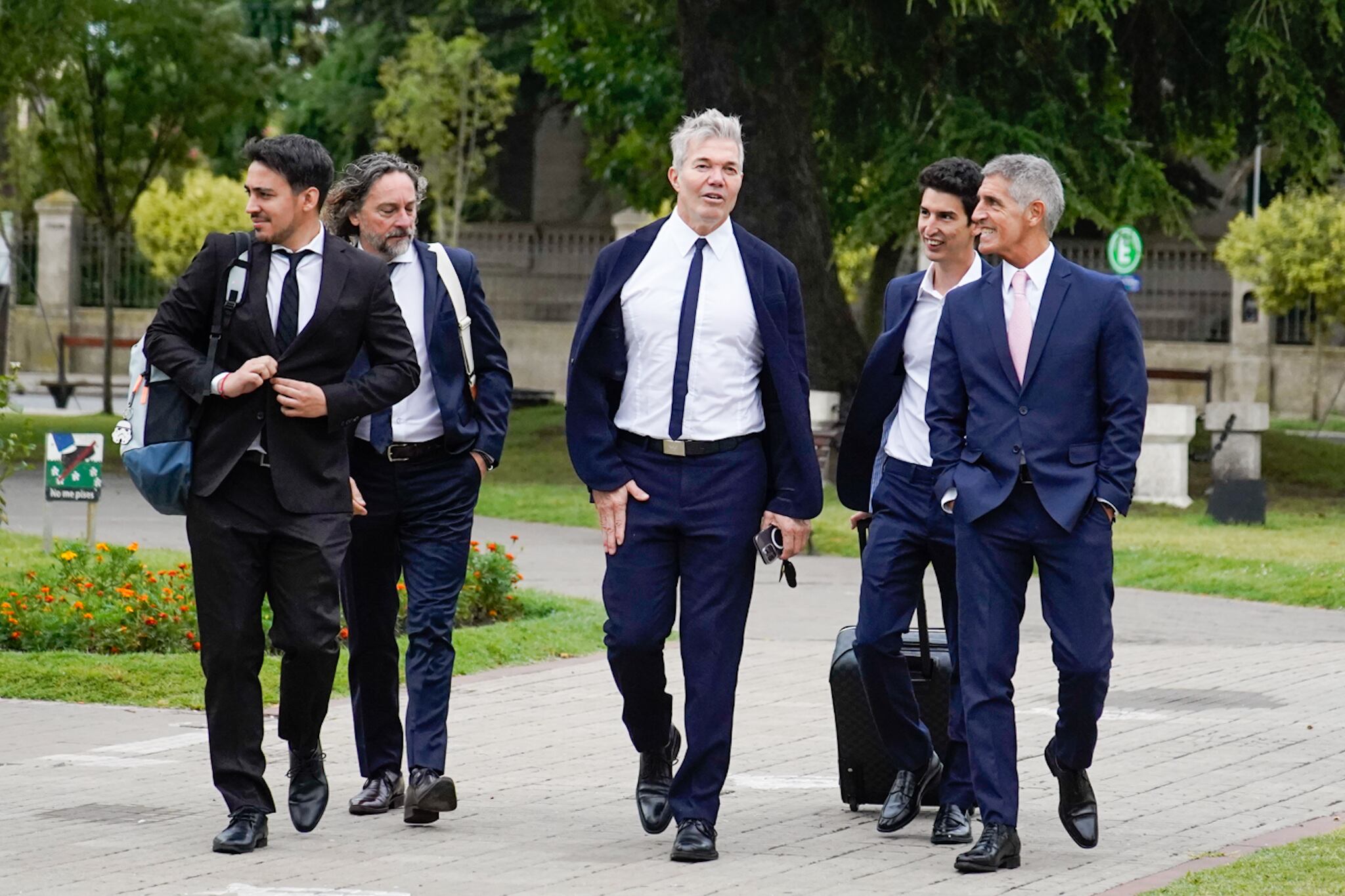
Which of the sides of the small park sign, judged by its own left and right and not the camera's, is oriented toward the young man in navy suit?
front

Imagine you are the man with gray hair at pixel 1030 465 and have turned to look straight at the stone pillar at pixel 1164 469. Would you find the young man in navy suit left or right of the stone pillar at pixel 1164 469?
left

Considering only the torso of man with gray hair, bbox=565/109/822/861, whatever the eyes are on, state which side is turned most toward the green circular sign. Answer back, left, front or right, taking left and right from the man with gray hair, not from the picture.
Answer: back

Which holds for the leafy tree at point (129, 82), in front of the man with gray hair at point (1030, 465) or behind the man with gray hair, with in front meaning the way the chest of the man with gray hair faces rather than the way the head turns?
behind

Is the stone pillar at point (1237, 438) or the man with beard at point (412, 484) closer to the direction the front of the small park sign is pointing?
the man with beard

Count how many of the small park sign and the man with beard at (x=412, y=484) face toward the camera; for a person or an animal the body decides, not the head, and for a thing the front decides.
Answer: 2

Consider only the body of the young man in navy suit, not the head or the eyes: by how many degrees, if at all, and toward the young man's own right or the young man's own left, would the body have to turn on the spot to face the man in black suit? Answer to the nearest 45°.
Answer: approximately 45° to the young man's own right

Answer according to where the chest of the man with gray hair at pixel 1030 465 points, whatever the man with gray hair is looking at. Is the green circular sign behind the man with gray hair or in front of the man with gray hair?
behind

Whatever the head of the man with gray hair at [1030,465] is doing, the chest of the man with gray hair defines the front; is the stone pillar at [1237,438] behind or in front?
behind

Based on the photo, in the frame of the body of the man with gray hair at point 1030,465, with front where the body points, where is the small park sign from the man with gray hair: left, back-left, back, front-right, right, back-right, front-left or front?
back-right

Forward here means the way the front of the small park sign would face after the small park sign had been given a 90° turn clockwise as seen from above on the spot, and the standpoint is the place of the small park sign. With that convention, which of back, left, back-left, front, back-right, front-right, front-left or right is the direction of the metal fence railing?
back-right

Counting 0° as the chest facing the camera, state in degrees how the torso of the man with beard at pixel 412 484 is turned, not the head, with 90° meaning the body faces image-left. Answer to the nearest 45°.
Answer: approximately 0°
